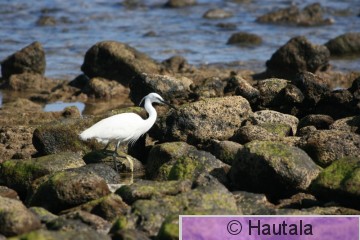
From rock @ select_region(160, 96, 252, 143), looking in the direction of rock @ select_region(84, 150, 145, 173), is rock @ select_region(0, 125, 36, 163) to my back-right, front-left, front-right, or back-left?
front-right

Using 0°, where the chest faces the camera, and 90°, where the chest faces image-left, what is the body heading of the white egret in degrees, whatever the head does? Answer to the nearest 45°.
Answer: approximately 270°

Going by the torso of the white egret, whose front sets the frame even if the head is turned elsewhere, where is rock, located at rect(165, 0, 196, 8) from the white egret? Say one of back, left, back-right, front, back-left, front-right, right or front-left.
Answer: left

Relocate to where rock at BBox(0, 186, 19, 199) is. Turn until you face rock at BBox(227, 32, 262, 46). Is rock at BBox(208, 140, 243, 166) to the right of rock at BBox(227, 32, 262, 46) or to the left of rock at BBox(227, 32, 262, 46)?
right

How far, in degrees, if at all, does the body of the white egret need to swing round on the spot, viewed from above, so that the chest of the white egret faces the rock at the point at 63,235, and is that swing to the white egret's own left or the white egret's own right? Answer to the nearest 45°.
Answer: approximately 90° to the white egret's own right

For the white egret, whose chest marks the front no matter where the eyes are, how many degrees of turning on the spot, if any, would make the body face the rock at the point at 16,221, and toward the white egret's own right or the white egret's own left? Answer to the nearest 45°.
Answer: approximately 90° to the white egret's own right

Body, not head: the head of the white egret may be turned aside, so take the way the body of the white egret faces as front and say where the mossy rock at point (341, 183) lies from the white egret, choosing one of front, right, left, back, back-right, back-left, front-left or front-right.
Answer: front-right

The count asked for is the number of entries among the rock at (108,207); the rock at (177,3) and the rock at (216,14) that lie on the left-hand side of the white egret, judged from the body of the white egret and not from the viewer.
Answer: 2

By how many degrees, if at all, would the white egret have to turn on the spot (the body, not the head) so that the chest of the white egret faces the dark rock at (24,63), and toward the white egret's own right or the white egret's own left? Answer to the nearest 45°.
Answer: approximately 90° to the white egret's own left

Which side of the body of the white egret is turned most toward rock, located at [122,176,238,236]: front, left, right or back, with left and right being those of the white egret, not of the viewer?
right

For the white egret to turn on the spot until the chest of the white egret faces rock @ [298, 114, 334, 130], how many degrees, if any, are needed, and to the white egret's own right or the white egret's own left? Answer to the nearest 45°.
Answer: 0° — it already faces it

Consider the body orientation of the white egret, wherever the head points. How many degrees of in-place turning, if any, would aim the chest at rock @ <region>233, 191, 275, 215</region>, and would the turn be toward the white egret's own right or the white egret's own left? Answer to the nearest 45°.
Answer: approximately 45° to the white egret's own right

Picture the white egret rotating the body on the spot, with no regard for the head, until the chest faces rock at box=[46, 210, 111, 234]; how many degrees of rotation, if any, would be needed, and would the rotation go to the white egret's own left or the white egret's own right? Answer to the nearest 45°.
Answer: approximately 90° to the white egret's own right
